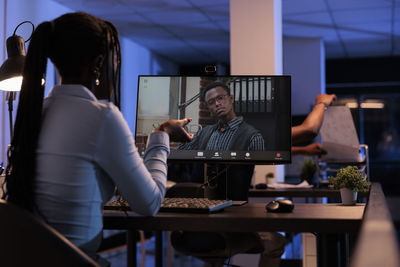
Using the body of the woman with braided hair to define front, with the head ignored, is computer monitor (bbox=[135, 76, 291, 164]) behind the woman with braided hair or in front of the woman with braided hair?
in front

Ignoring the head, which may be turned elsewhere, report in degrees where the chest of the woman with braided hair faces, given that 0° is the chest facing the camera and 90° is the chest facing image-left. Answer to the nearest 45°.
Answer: approximately 225°

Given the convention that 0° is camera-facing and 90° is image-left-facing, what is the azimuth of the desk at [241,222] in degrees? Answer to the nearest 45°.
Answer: approximately 0°

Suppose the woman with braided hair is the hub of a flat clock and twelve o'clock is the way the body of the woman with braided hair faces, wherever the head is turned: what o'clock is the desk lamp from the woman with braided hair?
The desk lamp is roughly at 10 o'clock from the woman with braided hair.

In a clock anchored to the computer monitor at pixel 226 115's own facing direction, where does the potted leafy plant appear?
The potted leafy plant is roughly at 9 o'clock from the computer monitor.

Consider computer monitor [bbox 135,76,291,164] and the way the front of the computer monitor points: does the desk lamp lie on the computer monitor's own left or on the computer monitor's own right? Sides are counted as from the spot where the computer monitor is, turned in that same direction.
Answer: on the computer monitor's own right

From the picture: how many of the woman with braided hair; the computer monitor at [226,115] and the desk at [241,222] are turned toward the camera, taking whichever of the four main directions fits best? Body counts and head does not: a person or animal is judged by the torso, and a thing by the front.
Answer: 2

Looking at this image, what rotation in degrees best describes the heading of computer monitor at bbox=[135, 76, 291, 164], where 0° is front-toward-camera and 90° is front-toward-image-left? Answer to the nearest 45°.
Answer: approximately 0°

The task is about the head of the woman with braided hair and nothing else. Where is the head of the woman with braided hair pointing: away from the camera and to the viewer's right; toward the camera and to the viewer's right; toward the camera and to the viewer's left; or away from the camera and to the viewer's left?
away from the camera and to the viewer's right

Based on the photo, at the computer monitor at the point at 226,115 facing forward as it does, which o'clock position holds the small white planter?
The small white planter is roughly at 9 o'clock from the computer monitor.
